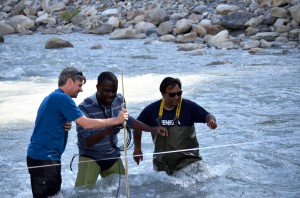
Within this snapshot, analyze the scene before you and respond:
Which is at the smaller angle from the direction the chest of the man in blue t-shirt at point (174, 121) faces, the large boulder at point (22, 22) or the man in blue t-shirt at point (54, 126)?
the man in blue t-shirt

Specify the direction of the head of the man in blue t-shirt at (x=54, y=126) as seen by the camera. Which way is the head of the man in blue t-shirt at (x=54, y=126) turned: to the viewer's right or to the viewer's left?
to the viewer's right

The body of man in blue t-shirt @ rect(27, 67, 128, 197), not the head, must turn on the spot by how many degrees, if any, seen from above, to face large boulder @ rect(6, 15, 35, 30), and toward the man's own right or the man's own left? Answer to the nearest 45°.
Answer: approximately 90° to the man's own left

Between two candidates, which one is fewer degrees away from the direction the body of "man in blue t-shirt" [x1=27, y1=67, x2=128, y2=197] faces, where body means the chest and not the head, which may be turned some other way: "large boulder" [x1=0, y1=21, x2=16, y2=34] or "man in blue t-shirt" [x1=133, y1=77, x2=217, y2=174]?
the man in blue t-shirt

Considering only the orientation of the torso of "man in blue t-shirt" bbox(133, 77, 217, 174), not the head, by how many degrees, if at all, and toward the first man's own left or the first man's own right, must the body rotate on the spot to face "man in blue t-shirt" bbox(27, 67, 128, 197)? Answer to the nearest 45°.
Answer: approximately 45° to the first man's own right

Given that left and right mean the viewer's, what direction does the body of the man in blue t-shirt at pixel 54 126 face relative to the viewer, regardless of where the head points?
facing to the right of the viewer

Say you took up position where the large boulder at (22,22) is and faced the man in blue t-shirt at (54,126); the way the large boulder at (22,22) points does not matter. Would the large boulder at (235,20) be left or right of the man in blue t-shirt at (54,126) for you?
left

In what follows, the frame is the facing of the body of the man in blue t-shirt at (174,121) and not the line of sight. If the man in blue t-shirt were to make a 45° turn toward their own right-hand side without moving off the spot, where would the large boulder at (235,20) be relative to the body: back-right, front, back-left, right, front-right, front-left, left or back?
back-right

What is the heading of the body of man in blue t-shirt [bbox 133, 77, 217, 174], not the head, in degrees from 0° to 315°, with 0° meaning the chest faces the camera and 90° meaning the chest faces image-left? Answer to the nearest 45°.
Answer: approximately 0°

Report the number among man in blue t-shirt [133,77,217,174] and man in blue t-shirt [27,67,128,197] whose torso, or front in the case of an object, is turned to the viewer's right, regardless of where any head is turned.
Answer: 1

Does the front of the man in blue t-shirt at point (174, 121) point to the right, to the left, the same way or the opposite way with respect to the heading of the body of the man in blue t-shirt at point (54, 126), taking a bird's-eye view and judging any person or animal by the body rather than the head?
to the right

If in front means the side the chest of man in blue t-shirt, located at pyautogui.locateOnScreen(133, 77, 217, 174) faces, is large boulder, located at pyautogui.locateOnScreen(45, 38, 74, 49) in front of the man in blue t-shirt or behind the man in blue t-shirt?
behind

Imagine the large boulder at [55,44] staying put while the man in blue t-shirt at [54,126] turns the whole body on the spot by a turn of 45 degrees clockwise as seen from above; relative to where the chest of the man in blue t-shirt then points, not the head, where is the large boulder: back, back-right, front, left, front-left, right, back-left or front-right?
back-left
